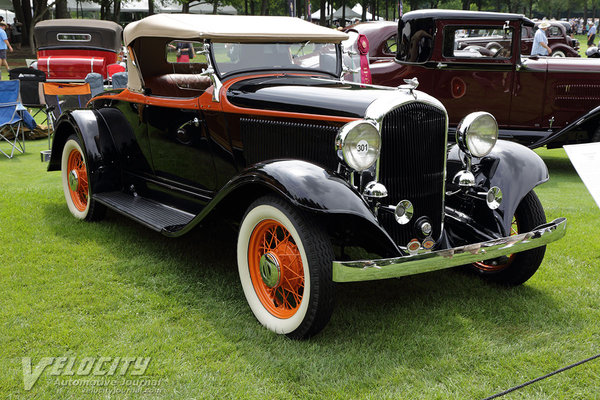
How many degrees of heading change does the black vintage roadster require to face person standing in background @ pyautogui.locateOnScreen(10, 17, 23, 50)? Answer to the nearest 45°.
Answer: approximately 180°

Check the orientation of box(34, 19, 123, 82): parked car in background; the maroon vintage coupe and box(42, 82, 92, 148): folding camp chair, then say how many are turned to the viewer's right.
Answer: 1

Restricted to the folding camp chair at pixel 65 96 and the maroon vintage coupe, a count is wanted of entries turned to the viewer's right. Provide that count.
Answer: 1

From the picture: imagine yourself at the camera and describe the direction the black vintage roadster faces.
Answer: facing the viewer and to the right of the viewer

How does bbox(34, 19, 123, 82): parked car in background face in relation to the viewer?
away from the camera
